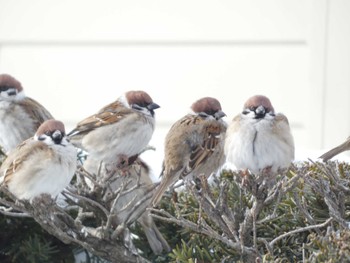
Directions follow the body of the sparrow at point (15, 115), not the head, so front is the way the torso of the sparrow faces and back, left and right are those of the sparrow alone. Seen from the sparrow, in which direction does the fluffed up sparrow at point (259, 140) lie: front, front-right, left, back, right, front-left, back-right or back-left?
left

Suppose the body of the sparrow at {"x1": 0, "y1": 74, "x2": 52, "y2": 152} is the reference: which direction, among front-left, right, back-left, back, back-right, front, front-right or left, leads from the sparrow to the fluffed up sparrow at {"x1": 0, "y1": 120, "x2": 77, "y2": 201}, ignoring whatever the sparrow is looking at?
front-left

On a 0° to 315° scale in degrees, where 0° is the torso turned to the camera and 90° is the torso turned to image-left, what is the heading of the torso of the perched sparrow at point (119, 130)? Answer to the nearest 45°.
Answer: approximately 270°

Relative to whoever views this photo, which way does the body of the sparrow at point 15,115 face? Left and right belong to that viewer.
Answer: facing the viewer and to the left of the viewer

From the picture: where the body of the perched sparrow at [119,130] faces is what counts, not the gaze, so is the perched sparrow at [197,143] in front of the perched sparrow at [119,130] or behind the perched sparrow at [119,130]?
in front

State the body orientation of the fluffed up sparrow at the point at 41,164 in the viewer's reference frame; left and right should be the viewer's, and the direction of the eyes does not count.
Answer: facing the viewer and to the right of the viewer

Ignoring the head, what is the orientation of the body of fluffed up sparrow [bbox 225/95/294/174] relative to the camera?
toward the camera
